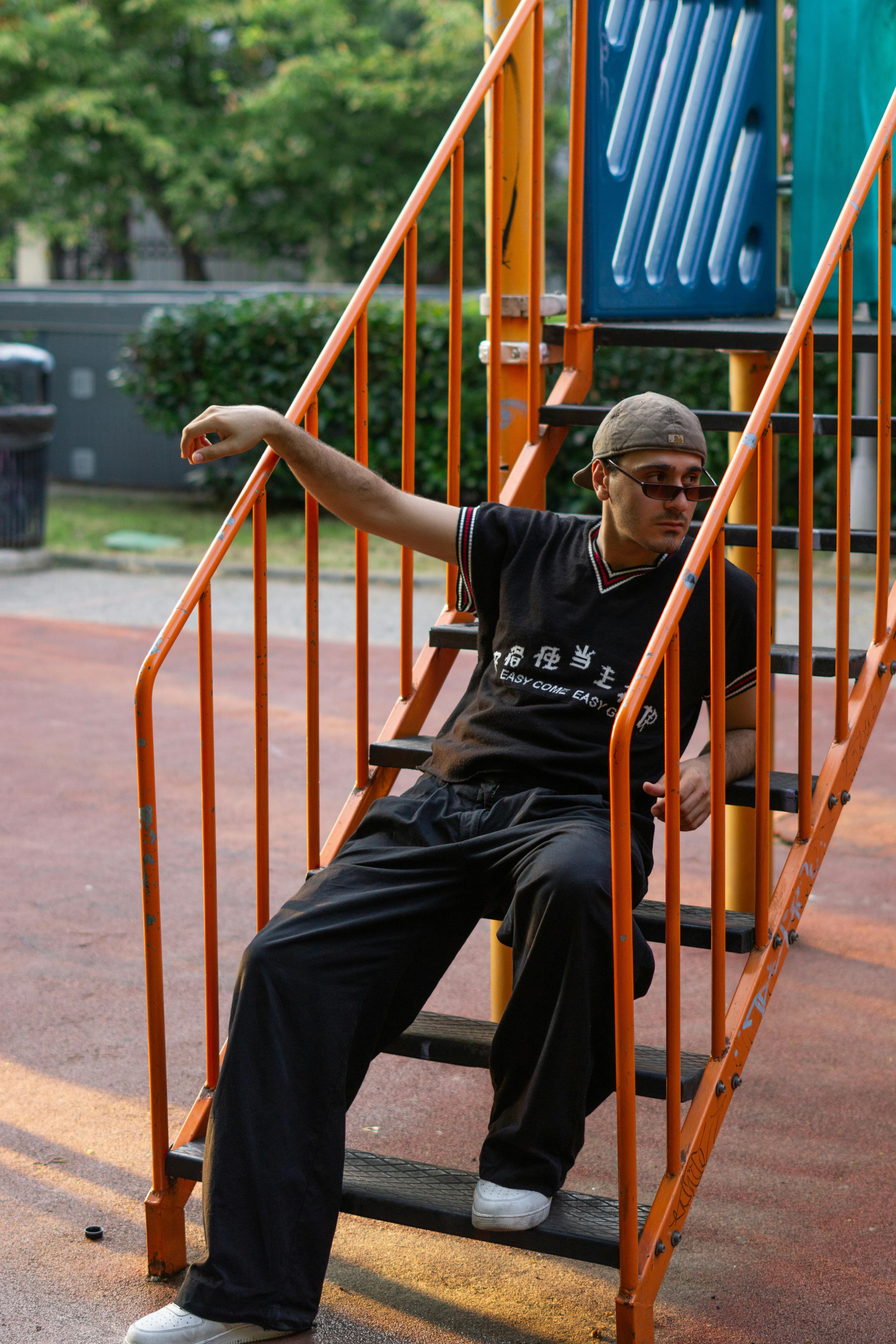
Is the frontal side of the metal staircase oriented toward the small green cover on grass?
no

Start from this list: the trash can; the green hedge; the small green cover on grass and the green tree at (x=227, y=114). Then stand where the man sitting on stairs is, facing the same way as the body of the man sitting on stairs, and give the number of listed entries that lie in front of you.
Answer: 0

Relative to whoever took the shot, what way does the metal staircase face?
facing the viewer and to the left of the viewer

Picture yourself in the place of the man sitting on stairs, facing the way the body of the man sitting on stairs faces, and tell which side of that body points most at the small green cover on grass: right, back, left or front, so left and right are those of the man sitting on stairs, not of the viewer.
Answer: back

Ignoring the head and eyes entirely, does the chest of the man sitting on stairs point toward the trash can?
no

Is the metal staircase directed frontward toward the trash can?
no

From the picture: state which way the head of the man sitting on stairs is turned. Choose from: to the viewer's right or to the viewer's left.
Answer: to the viewer's right

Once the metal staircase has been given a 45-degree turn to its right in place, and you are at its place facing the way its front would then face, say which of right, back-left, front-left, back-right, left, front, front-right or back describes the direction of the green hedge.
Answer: right

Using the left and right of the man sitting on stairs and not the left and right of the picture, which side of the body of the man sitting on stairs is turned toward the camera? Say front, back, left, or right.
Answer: front

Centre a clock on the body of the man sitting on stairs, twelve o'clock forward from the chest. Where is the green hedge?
The green hedge is roughly at 6 o'clock from the man sitting on stairs.

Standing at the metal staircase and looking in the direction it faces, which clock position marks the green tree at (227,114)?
The green tree is roughly at 4 o'clock from the metal staircase.
